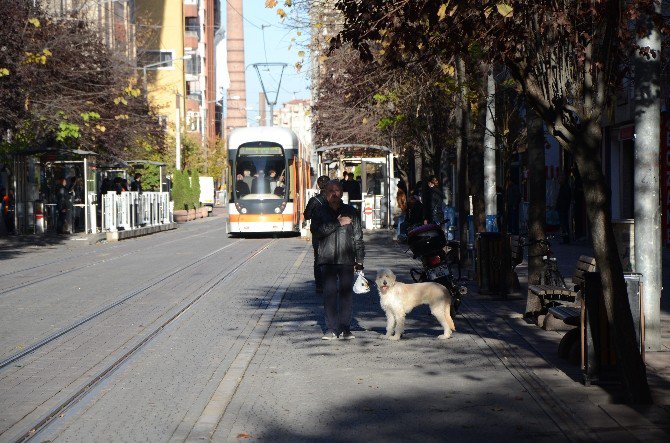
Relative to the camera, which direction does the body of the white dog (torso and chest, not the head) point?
to the viewer's left

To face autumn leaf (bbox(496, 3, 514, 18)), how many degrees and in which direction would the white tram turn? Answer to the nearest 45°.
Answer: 0° — it already faces it

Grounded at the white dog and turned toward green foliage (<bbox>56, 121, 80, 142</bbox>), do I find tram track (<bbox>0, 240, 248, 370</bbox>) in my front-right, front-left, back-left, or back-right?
front-left

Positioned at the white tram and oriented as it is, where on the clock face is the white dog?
The white dog is roughly at 12 o'clock from the white tram.

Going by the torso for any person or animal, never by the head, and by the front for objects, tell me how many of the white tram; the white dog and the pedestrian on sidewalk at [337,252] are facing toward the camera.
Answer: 2

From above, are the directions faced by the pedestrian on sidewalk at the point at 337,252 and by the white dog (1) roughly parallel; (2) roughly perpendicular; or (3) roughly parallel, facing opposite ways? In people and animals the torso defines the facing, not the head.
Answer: roughly perpendicular

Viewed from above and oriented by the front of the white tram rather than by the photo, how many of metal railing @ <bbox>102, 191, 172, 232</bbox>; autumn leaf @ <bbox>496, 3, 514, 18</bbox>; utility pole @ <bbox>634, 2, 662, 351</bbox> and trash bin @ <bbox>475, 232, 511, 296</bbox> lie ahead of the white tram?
3

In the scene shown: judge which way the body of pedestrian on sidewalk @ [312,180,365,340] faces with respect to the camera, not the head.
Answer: toward the camera

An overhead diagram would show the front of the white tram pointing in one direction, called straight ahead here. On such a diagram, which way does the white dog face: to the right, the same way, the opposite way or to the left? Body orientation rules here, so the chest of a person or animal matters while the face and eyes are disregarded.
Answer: to the right

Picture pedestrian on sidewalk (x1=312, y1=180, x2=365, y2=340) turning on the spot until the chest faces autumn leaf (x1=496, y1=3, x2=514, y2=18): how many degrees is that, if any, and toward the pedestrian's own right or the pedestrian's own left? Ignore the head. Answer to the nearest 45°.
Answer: approximately 45° to the pedestrian's own left

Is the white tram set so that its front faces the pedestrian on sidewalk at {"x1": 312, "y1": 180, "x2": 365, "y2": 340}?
yes

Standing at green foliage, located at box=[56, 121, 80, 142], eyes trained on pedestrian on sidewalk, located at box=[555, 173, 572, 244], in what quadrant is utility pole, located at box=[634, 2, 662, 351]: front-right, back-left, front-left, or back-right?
front-right

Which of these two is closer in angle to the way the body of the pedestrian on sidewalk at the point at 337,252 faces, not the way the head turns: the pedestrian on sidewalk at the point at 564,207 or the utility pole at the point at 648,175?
the utility pole

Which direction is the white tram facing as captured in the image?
toward the camera

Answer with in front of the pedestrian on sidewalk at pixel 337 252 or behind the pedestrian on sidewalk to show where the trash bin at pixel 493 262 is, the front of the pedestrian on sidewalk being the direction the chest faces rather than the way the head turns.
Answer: behind
